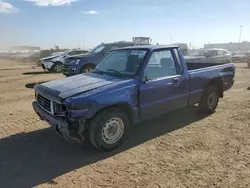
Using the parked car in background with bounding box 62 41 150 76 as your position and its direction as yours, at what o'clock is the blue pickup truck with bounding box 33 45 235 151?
The blue pickup truck is roughly at 10 o'clock from the parked car in background.

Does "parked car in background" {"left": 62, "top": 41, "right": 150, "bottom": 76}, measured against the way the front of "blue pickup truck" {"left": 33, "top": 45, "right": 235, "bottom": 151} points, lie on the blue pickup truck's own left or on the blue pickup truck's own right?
on the blue pickup truck's own right

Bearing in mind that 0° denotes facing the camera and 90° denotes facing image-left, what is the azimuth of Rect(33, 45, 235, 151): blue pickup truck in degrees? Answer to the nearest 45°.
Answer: approximately 45°
